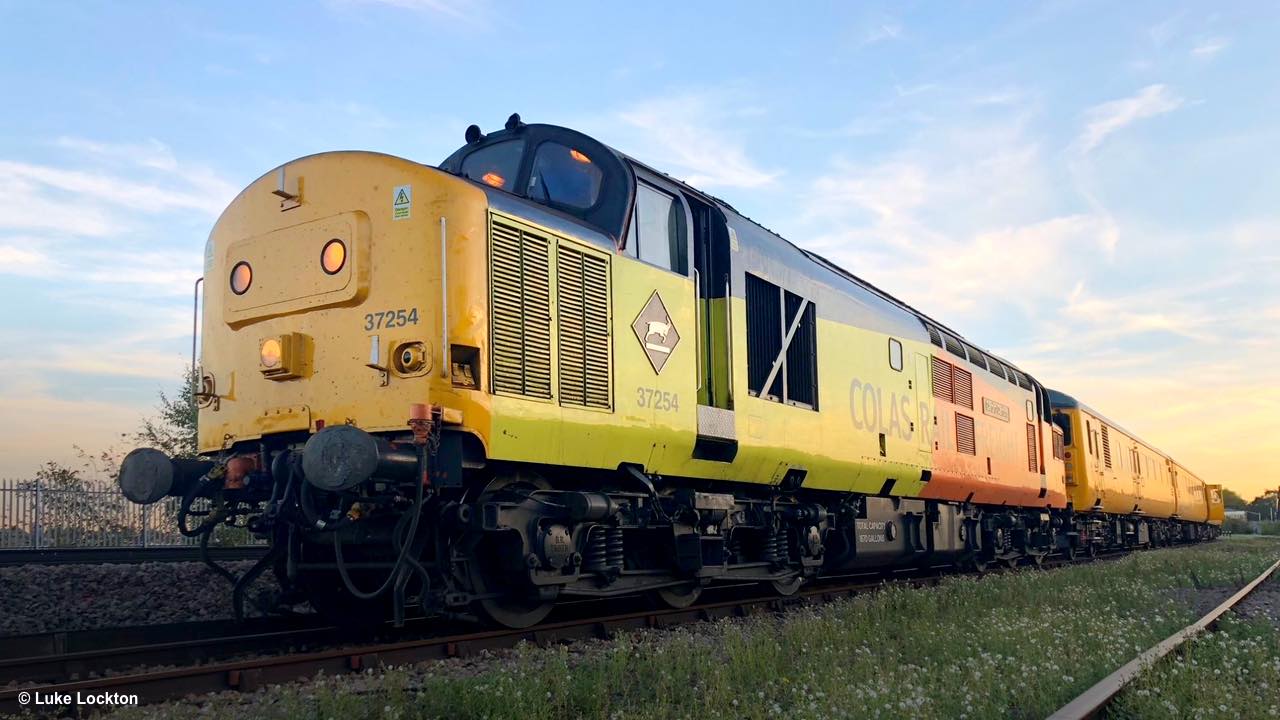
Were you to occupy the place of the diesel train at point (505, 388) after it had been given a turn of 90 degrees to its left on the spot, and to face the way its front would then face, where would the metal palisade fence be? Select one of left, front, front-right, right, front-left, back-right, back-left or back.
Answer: back

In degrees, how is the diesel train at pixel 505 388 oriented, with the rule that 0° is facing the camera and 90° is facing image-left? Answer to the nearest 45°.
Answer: approximately 45°
